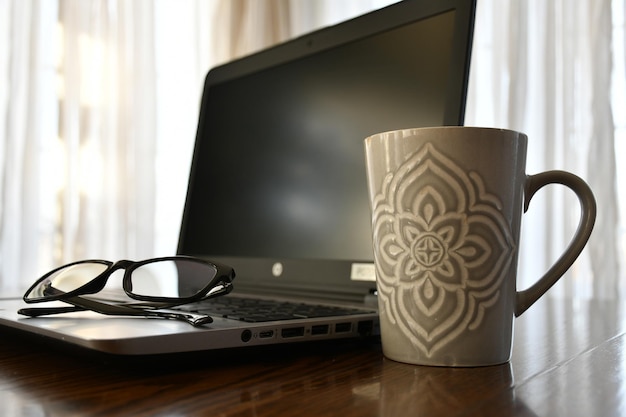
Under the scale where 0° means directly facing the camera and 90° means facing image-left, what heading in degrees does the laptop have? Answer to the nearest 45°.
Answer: approximately 45°
